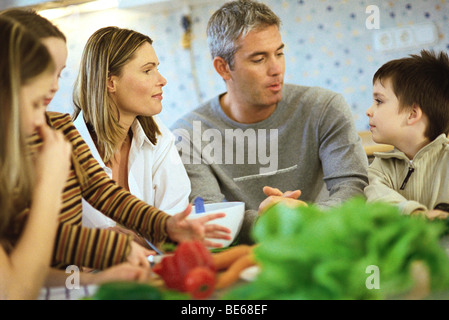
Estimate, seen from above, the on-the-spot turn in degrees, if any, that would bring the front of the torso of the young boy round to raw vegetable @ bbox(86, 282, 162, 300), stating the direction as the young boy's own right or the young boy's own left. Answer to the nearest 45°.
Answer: approximately 45° to the young boy's own left

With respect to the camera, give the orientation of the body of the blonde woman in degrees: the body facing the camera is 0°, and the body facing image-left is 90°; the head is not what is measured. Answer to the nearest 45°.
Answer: approximately 315°

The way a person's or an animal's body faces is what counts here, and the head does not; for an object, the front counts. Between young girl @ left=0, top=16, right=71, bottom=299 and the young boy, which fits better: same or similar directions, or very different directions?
very different directions

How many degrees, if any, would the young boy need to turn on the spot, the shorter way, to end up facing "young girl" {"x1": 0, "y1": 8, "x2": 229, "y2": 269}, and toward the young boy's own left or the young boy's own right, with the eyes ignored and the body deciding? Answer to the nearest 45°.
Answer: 0° — they already face them

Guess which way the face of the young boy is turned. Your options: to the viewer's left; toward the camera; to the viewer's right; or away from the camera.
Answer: to the viewer's left

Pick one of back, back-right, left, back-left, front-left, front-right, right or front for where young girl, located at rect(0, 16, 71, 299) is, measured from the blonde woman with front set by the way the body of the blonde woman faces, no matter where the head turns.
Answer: front-right

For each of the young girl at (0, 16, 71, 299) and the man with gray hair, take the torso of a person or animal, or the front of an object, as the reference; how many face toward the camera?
1

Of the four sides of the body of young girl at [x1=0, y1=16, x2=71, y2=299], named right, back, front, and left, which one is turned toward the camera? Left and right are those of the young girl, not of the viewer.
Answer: right

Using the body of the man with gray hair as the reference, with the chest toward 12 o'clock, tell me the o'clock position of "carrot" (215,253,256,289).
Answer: The carrot is roughly at 12 o'clock from the man with gray hair.
